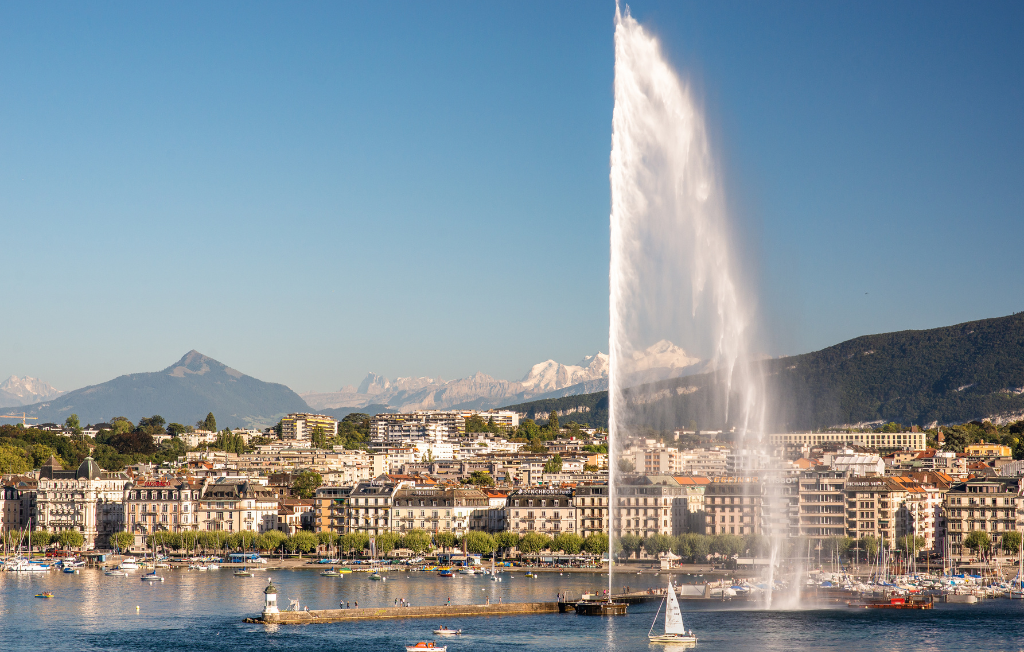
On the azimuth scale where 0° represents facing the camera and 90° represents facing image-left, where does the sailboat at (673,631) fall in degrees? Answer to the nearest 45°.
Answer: approximately 90°

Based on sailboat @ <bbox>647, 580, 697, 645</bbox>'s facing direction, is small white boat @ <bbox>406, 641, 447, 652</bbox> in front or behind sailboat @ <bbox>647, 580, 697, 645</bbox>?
in front
